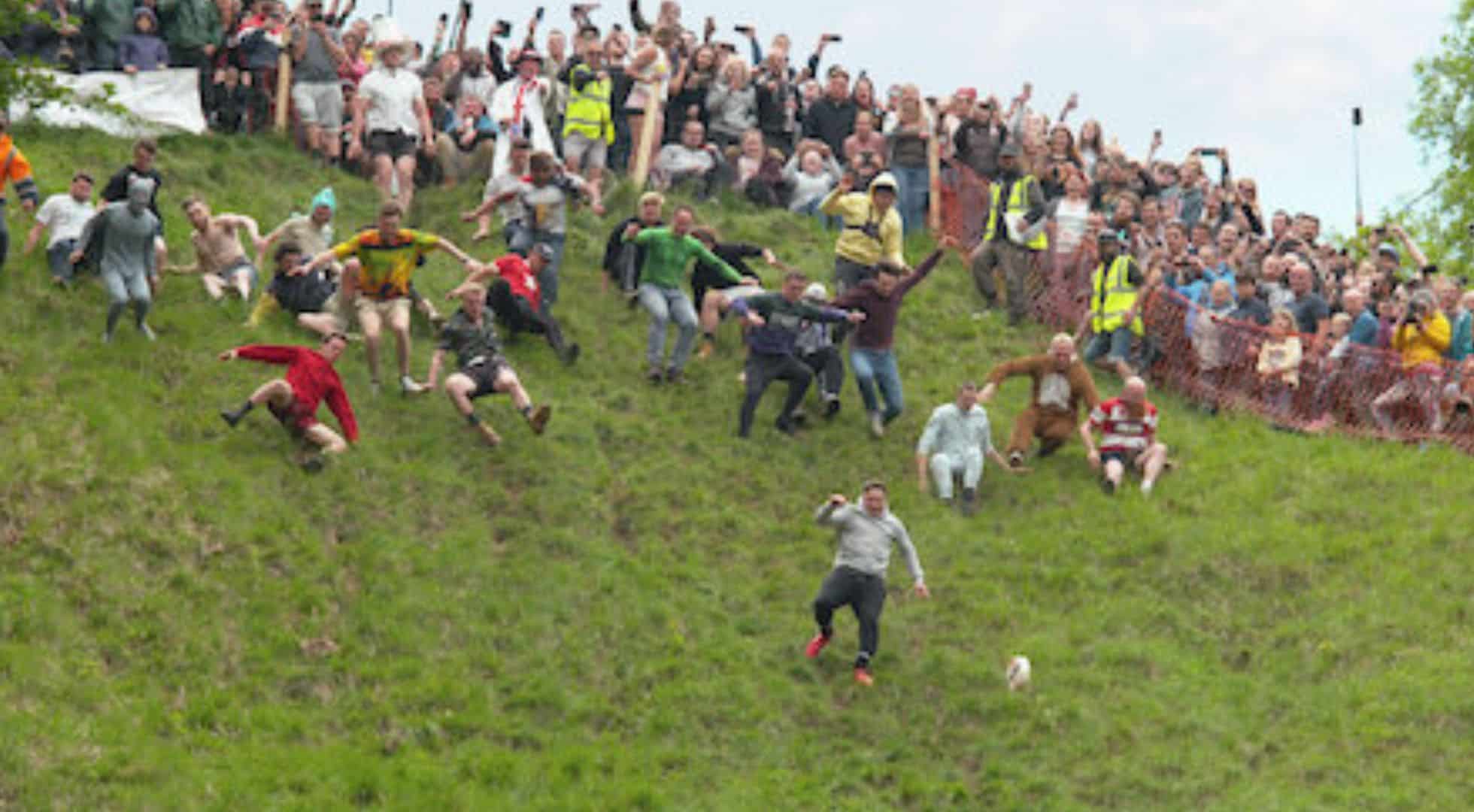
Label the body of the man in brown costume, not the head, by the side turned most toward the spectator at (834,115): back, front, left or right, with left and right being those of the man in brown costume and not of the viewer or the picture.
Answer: back

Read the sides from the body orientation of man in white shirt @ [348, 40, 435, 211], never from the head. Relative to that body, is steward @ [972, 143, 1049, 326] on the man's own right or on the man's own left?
on the man's own left

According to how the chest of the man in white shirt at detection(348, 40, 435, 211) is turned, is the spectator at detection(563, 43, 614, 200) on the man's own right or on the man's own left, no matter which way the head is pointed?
on the man's own left

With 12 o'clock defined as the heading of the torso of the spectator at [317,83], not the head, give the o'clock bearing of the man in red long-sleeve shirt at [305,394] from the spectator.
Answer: The man in red long-sleeve shirt is roughly at 12 o'clock from the spectator.

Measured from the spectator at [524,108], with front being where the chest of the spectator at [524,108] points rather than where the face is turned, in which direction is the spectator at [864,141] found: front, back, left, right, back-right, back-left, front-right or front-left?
left

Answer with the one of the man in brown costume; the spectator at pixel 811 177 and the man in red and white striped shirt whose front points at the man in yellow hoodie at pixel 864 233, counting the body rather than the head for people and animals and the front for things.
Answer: the spectator

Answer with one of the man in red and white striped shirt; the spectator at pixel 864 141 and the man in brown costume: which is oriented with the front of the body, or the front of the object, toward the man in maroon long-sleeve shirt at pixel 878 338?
the spectator

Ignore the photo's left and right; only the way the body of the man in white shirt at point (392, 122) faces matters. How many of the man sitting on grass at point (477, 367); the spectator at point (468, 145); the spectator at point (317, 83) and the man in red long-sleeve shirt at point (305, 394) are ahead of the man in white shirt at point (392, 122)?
2

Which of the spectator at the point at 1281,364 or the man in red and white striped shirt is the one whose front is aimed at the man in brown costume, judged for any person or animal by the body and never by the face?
the spectator

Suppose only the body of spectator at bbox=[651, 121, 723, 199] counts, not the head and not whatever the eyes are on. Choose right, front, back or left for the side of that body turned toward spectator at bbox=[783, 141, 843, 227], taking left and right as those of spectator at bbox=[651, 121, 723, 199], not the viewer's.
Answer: left

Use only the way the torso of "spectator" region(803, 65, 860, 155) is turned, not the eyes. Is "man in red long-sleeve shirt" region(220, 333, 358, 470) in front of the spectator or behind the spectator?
in front

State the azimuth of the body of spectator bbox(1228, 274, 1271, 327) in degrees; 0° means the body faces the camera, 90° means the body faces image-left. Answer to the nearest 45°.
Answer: approximately 45°

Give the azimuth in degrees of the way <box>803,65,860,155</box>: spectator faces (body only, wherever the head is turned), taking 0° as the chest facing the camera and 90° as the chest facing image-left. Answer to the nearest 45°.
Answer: approximately 0°
